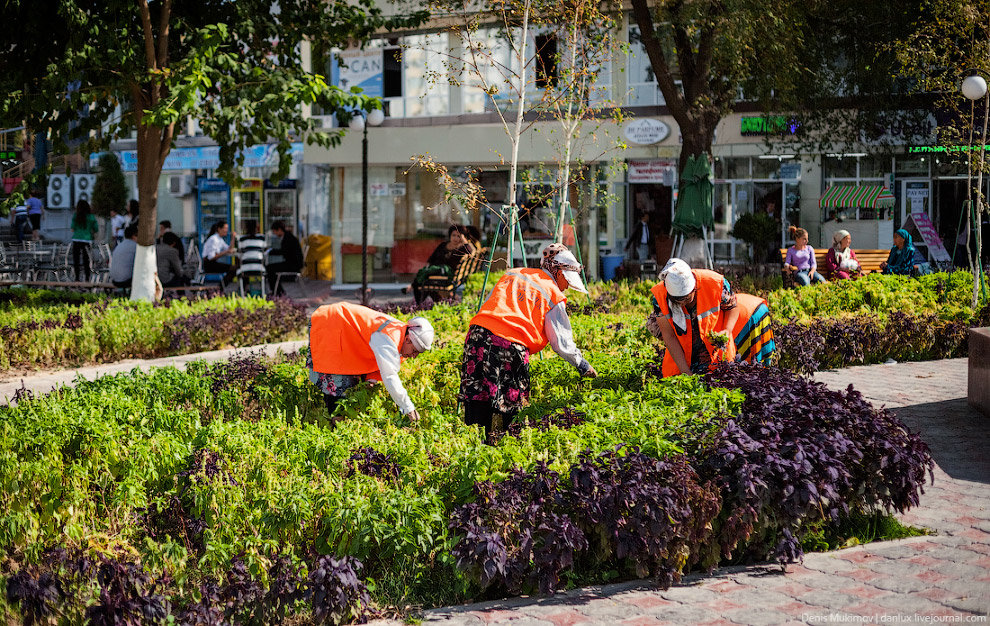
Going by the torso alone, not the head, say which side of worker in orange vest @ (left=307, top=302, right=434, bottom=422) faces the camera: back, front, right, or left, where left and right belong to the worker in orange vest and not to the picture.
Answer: right

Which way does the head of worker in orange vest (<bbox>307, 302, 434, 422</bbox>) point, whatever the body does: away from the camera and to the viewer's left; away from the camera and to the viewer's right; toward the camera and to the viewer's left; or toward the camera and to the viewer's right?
toward the camera and to the viewer's right

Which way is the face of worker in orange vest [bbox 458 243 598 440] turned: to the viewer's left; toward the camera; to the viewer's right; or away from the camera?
to the viewer's right

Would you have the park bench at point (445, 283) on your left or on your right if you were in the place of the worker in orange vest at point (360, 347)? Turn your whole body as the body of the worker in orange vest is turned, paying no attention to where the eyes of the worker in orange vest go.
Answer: on your left

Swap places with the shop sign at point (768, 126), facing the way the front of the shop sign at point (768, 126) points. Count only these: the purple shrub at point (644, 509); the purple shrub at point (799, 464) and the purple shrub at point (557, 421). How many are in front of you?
3

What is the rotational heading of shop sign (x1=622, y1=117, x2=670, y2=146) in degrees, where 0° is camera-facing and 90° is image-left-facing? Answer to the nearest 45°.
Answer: approximately 0°
